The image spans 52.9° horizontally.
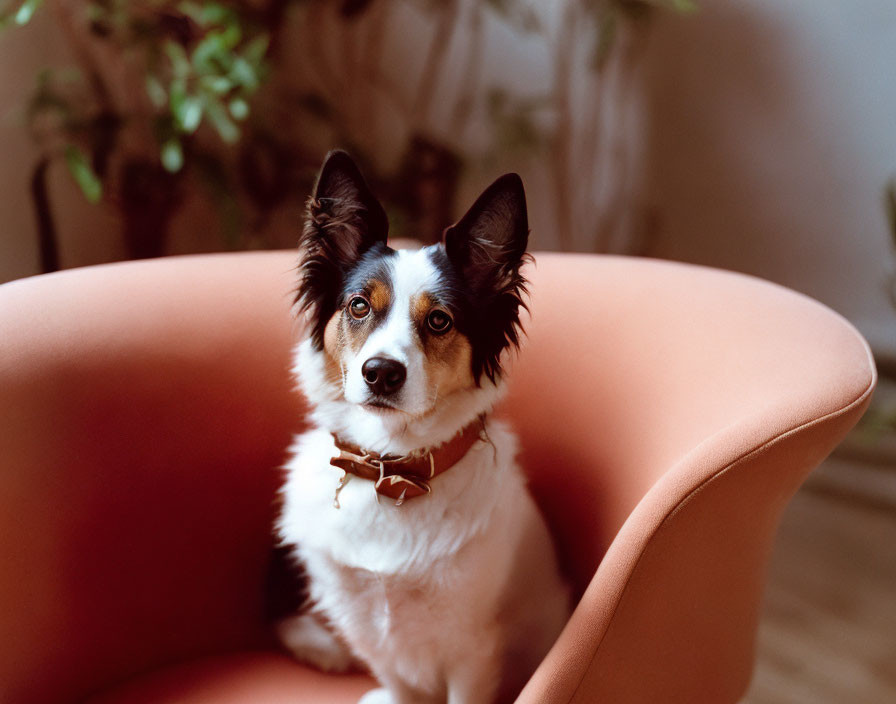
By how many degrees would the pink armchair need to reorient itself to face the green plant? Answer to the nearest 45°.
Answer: approximately 135° to its right

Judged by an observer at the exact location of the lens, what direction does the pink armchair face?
facing the viewer and to the left of the viewer

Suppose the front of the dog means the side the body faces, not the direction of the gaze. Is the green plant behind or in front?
behind

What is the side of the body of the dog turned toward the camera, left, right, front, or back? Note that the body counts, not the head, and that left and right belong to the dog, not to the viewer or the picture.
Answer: front
